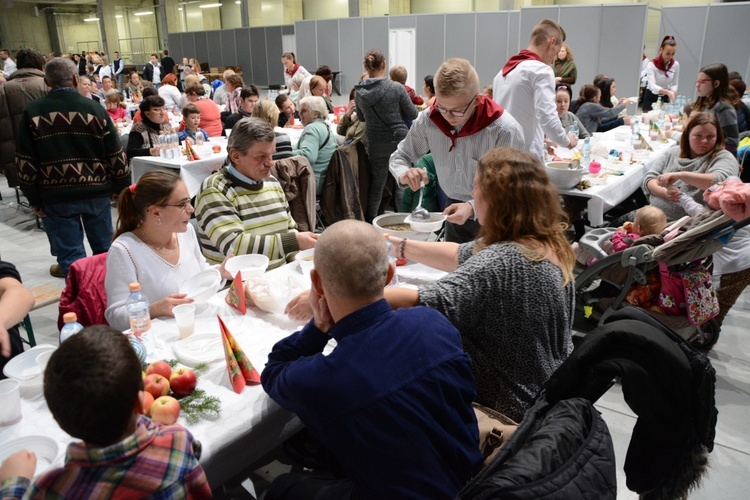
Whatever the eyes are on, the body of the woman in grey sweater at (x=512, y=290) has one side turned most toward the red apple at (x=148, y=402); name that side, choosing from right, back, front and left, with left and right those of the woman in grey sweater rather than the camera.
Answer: left

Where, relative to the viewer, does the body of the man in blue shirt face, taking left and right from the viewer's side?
facing away from the viewer and to the left of the viewer

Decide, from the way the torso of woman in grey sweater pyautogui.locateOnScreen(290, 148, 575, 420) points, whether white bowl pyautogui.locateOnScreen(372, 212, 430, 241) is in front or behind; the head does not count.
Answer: in front

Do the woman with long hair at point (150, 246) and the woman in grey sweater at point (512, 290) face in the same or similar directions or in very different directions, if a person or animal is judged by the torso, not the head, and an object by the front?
very different directions

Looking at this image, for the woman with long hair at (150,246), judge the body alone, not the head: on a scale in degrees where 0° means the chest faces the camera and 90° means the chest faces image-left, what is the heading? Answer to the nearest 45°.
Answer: approximately 315°

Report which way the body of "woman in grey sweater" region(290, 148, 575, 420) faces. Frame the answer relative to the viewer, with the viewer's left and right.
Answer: facing away from the viewer and to the left of the viewer

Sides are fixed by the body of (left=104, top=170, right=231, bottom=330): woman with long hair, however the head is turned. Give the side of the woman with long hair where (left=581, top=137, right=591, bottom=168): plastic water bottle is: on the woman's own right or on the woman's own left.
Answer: on the woman's own left

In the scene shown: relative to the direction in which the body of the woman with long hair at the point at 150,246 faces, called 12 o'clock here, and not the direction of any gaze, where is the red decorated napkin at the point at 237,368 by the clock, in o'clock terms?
The red decorated napkin is roughly at 1 o'clock from the woman with long hair.

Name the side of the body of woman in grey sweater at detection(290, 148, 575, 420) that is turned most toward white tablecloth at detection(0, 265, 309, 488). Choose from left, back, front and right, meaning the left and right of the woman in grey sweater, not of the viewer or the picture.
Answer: left

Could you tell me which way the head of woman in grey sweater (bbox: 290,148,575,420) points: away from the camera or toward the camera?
away from the camera

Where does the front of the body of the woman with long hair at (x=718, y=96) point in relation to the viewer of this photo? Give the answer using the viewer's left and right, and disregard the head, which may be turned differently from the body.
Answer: facing to the left of the viewer

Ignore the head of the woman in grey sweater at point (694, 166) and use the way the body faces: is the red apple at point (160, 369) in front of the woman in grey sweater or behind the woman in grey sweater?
in front

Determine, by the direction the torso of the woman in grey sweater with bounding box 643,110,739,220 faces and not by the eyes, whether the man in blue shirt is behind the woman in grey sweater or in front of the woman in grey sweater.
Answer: in front

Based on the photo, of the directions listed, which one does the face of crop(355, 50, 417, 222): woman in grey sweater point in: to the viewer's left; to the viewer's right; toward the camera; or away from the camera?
away from the camera
